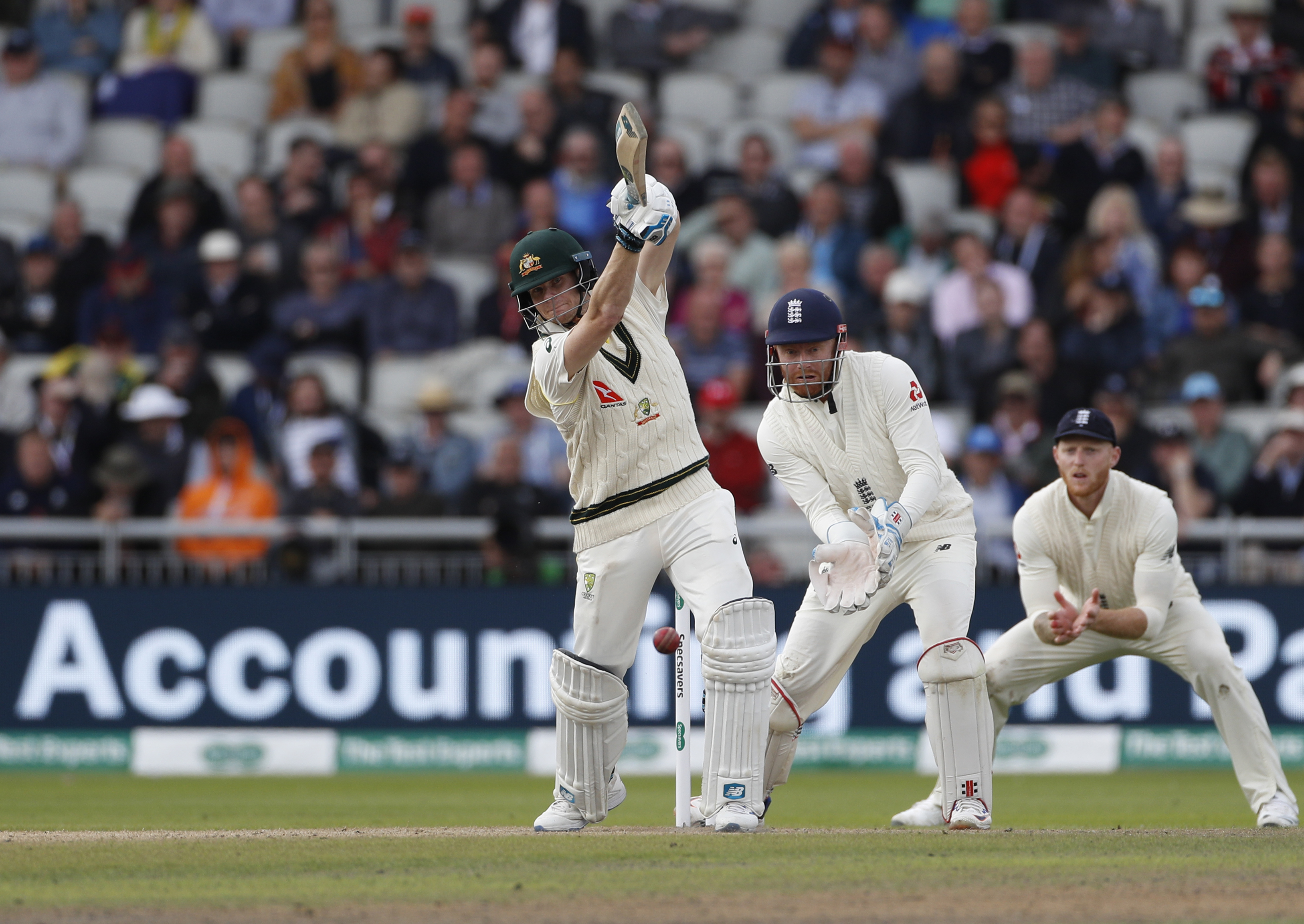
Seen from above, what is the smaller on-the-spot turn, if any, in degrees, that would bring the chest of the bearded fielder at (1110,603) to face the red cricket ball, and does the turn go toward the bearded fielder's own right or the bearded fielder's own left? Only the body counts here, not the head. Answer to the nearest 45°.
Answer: approximately 45° to the bearded fielder's own right

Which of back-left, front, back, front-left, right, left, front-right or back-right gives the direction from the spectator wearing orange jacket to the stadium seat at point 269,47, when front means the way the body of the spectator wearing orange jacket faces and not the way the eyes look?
back

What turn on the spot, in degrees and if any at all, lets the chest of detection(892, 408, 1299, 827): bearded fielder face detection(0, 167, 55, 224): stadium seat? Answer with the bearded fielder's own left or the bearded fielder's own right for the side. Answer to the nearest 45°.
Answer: approximately 135° to the bearded fielder's own right

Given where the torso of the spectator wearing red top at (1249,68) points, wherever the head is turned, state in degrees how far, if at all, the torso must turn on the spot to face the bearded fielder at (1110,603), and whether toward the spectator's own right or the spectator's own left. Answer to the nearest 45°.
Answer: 0° — they already face them

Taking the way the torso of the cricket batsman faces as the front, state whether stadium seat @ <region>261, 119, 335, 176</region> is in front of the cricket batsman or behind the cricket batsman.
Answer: behind

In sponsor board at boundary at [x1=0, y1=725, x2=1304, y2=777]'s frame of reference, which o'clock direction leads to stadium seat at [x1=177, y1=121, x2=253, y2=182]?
The stadium seat is roughly at 5 o'clock from the sponsor board at boundary.

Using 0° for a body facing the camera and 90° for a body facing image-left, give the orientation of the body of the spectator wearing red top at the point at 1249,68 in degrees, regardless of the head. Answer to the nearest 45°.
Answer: approximately 0°

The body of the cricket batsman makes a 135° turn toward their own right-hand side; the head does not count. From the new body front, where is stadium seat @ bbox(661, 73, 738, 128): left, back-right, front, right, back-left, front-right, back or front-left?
front-right

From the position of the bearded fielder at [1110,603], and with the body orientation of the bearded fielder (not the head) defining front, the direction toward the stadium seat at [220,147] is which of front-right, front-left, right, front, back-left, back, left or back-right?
back-right

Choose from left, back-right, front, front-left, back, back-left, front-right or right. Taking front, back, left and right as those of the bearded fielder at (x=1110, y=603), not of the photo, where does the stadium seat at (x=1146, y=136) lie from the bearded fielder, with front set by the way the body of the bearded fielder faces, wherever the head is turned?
back
